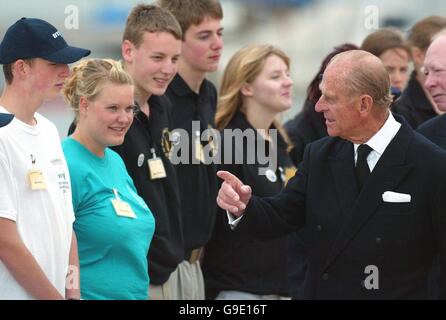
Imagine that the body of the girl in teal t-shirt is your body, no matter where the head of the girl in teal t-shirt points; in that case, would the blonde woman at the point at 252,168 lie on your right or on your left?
on your left

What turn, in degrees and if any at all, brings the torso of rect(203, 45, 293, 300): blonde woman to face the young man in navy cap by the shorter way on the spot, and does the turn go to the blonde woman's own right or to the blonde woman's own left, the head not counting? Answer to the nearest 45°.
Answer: approximately 90° to the blonde woman's own right

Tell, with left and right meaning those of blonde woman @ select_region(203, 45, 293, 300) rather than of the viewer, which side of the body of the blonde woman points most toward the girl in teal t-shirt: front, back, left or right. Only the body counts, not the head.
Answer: right

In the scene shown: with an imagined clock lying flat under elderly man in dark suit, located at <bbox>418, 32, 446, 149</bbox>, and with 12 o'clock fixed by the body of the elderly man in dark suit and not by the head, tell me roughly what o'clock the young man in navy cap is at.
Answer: The young man in navy cap is roughly at 12 o'clock from the elderly man in dark suit.

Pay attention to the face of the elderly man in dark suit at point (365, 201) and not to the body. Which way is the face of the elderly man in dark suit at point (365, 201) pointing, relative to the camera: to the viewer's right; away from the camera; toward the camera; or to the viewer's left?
to the viewer's left

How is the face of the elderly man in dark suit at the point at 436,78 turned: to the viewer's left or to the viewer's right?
to the viewer's left

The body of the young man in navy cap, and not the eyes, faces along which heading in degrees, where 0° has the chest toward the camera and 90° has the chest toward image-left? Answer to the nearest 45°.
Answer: approximately 315°

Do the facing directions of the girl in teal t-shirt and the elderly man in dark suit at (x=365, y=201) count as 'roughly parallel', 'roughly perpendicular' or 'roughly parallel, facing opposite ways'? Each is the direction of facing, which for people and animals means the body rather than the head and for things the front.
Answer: roughly perpendicular

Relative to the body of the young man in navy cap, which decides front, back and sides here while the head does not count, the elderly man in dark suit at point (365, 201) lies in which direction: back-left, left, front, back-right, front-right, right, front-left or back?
front-left
